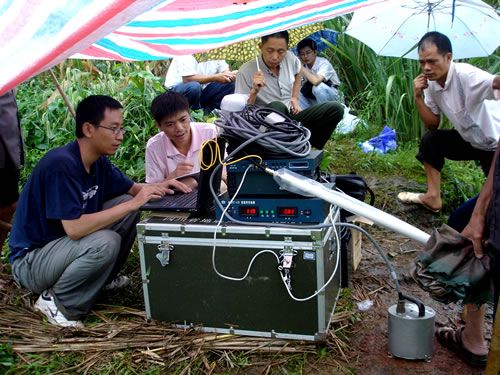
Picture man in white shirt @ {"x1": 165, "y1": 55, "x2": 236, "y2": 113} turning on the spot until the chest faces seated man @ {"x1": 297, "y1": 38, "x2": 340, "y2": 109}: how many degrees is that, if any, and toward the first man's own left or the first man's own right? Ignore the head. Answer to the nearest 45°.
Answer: approximately 45° to the first man's own left

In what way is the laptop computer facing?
to the viewer's left

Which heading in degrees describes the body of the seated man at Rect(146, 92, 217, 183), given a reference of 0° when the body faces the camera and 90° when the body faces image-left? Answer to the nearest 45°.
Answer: approximately 315°

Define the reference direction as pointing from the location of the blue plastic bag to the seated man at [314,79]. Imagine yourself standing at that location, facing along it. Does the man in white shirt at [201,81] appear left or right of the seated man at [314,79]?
left

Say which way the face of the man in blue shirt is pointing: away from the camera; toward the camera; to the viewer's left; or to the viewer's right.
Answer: to the viewer's right

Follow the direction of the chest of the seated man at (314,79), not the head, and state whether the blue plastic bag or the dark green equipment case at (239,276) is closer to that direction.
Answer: the dark green equipment case

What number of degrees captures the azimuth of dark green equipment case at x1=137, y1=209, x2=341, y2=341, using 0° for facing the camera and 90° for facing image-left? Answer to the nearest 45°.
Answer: approximately 0°

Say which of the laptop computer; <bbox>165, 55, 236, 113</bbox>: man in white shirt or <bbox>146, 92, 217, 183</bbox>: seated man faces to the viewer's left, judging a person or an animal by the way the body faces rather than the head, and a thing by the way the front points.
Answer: the laptop computer

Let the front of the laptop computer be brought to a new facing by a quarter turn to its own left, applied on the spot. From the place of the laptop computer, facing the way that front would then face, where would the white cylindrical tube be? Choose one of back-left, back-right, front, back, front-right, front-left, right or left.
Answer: front-left

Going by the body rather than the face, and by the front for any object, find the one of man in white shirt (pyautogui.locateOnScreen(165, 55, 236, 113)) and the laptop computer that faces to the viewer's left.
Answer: the laptop computer

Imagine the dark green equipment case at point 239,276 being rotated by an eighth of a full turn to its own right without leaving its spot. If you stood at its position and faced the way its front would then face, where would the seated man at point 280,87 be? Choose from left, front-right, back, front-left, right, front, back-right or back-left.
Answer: back-right

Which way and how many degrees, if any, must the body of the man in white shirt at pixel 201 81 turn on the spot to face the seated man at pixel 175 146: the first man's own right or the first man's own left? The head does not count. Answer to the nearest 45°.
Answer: approximately 45° to the first man's own right

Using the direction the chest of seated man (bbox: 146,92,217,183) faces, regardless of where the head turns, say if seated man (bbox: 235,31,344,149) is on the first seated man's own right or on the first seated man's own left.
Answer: on the first seated man's own left
